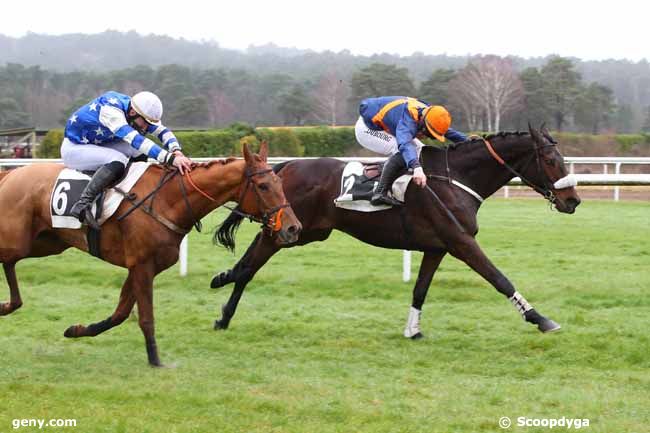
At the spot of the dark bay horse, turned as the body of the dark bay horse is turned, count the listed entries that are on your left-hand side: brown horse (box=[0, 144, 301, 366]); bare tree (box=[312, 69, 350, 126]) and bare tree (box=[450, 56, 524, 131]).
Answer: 2

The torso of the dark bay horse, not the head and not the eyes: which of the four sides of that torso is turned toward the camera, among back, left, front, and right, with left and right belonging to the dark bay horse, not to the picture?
right

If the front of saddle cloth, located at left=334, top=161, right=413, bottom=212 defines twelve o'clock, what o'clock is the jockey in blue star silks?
The jockey in blue star silks is roughly at 5 o'clock from the saddle cloth.

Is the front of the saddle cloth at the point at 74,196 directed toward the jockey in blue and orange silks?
yes

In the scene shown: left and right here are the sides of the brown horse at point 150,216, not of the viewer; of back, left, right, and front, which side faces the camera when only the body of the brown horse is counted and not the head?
right

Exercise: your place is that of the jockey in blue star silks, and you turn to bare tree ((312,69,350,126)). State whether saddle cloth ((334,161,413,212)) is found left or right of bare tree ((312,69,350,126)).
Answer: right

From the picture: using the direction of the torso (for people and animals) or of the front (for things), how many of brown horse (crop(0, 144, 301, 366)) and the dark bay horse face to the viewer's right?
2

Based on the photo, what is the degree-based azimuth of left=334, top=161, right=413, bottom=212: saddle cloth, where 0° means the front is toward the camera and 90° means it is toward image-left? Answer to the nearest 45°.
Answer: approximately 270°

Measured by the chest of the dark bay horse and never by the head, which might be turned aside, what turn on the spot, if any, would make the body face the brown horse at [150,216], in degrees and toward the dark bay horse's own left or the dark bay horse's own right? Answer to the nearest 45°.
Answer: approximately 135° to the dark bay horse's own right

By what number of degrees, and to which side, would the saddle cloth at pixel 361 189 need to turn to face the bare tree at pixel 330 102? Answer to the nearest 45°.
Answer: approximately 90° to its left

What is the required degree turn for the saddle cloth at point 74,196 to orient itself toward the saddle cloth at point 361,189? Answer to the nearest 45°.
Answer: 0° — it already faces it

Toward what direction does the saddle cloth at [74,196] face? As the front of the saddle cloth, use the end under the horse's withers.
to the viewer's right
